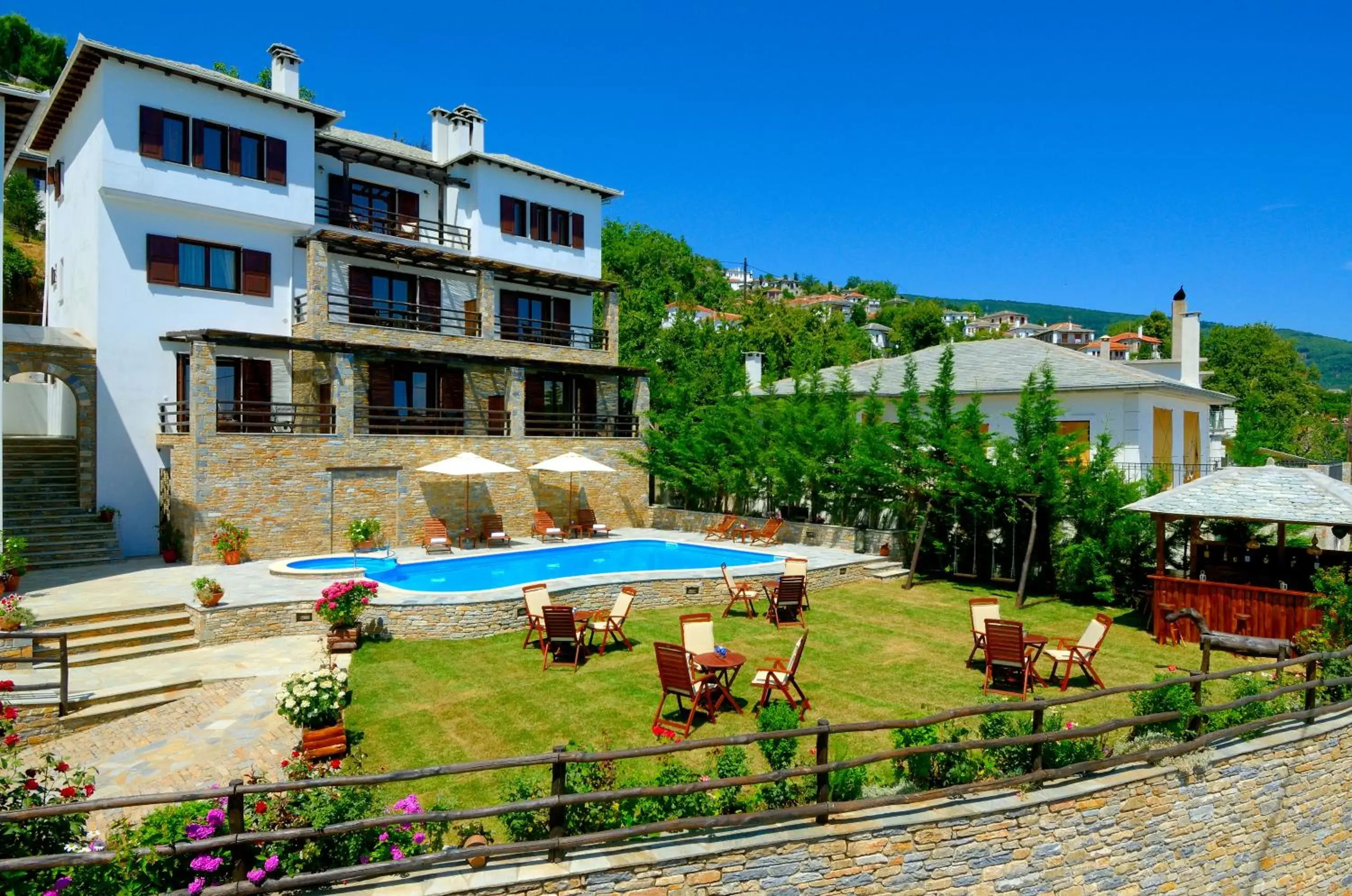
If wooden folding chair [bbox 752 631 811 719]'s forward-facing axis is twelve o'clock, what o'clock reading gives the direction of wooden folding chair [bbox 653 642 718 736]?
wooden folding chair [bbox 653 642 718 736] is roughly at 11 o'clock from wooden folding chair [bbox 752 631 811 719].

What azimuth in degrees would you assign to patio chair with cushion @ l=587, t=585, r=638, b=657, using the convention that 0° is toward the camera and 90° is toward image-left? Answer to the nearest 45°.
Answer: approximately 45°

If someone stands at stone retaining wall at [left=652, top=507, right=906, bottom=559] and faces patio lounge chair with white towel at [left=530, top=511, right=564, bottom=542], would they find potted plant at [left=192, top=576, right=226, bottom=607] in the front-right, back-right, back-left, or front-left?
front-left

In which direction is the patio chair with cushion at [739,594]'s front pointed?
to the viewer's right

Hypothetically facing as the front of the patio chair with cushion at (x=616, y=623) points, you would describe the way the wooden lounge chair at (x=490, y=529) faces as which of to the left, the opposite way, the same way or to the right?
to the left

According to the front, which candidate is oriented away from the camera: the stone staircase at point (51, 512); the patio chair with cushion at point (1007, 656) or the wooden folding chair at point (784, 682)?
the patio chair with cushion

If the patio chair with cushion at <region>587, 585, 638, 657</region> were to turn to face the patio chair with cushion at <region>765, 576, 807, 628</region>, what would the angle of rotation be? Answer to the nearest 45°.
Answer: approximately 180°

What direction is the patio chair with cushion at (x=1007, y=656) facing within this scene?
away from the camera

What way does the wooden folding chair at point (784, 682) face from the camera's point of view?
to the viewer's left

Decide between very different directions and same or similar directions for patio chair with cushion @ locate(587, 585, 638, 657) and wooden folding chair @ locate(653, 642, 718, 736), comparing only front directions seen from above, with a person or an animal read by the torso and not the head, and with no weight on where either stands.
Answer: very different directions

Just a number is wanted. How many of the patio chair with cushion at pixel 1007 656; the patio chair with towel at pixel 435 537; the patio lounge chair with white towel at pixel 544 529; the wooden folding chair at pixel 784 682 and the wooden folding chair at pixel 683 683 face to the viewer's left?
1

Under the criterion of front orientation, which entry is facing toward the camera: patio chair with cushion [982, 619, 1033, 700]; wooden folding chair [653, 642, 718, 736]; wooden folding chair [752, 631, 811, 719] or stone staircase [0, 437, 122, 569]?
the stone staircase

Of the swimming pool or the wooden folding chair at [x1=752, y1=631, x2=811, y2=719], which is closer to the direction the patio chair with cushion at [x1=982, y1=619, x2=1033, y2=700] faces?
the swimming pool

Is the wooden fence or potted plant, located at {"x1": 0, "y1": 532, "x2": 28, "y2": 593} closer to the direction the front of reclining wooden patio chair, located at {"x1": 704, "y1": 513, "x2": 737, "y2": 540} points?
the potted plant

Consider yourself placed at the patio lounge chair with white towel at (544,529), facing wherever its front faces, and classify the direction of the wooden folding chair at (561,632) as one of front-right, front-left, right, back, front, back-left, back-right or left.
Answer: front-right

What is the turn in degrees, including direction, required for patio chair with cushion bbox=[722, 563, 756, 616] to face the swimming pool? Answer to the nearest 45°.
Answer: approximately 135° to its left
